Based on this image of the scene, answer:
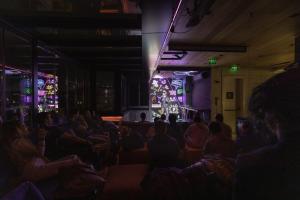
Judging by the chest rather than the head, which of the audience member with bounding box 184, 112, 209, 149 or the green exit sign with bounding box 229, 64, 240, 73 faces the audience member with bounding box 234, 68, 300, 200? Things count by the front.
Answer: the green exit sign

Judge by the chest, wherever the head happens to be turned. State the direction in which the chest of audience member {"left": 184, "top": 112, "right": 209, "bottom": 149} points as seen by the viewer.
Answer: away from the camera

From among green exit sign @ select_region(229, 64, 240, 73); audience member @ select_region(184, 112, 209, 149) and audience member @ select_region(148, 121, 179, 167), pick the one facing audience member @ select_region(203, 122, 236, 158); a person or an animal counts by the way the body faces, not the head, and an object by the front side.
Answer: the green exit sign

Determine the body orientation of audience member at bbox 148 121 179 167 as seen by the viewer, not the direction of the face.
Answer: away from the camera

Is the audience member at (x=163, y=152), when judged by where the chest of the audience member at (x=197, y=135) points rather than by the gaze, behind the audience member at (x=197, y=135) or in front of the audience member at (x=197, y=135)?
behind

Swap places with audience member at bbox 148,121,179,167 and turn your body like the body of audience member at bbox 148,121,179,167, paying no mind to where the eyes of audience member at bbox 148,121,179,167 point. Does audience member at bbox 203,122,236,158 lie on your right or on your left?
on your right

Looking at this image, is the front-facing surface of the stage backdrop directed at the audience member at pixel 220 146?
yes
